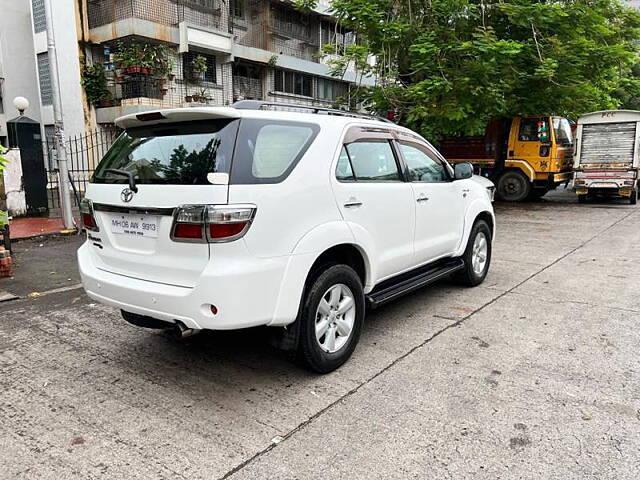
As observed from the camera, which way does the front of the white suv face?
facing away from the viewer and to the right of the viewer

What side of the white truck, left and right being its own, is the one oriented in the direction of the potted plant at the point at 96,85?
left

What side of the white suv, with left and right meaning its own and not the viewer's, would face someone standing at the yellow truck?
front

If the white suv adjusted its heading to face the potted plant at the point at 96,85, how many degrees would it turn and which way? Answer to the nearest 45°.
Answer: approximately 45° to its left

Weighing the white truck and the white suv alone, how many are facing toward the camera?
0

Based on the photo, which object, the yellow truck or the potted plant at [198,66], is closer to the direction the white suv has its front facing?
the yellow truck

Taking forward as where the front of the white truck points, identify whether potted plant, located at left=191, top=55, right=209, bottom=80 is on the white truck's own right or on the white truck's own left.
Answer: on the white truck's own left

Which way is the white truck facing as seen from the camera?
away from the camera

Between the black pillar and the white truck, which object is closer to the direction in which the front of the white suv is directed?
the white truck

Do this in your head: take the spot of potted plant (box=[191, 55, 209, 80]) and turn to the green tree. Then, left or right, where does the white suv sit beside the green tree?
right

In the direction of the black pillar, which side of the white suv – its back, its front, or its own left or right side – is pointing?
left

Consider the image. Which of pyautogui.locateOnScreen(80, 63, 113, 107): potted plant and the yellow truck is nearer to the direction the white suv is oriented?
the yellow truck

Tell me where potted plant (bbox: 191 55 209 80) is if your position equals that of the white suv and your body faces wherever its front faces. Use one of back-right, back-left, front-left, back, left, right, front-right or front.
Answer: front-left
